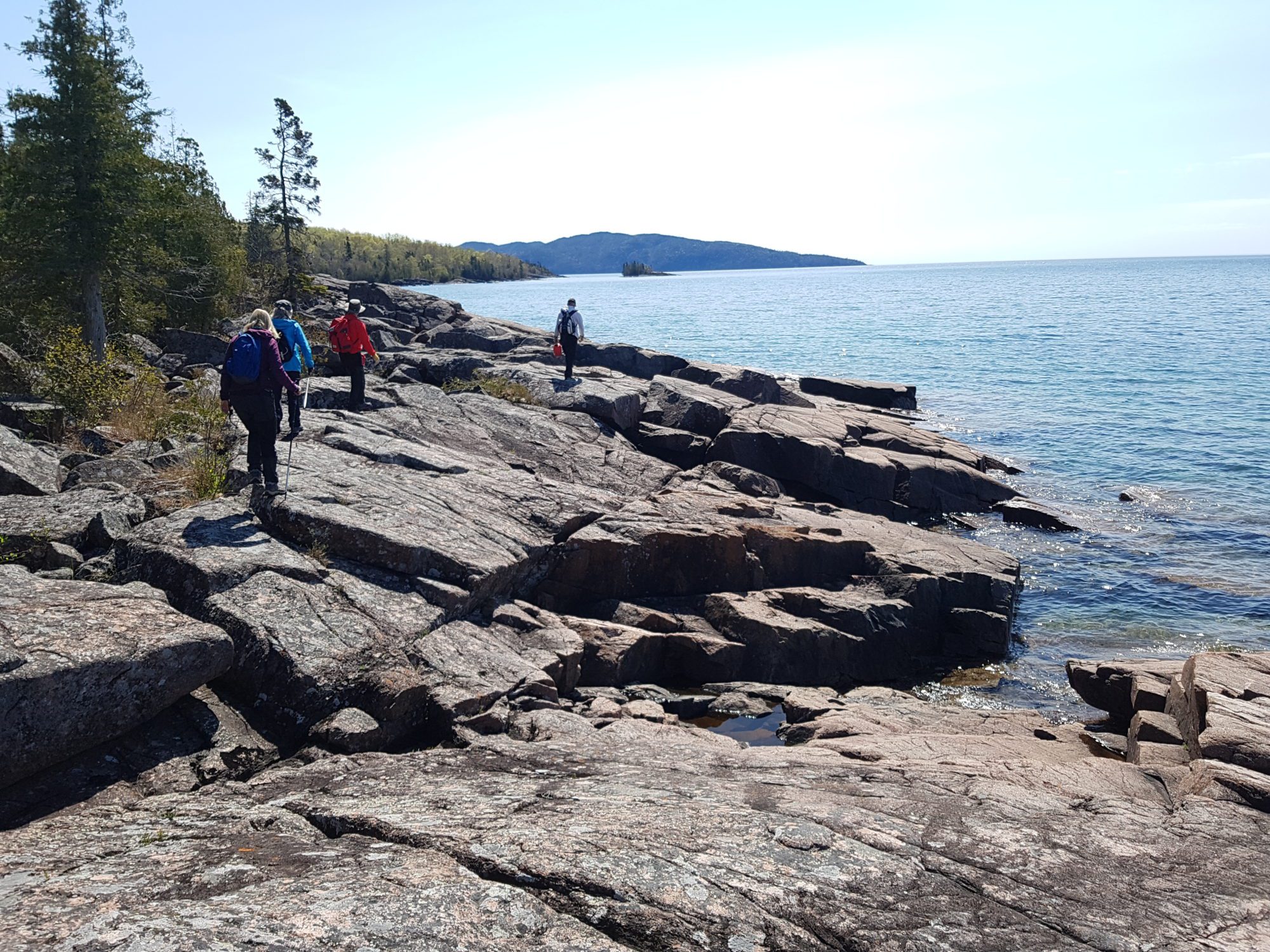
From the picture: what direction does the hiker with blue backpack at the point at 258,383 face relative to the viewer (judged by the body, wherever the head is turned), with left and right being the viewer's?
facing away from the viewer and to the right of the viewer

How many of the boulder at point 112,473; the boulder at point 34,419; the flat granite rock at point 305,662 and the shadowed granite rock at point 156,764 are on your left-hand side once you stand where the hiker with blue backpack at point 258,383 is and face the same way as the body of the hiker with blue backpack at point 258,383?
2

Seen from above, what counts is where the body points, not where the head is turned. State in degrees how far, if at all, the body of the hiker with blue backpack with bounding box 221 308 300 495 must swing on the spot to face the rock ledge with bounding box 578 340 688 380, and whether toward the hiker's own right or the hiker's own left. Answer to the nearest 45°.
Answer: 0° — they already face it

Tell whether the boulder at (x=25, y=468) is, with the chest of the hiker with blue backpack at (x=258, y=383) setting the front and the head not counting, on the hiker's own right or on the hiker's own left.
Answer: on the hiker's own left

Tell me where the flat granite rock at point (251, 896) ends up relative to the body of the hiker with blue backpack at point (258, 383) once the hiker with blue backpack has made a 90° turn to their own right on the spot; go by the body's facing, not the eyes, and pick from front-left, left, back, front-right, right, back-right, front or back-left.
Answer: front-right

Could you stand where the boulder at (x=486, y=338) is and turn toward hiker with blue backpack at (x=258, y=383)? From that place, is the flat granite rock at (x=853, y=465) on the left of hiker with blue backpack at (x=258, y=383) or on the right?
left

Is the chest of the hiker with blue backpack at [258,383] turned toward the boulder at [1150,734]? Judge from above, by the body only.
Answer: no

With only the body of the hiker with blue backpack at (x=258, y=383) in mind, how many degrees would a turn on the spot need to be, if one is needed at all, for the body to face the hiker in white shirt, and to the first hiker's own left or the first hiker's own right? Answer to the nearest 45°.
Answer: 0° — they already face them

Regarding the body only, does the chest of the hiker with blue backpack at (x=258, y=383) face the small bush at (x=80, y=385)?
no

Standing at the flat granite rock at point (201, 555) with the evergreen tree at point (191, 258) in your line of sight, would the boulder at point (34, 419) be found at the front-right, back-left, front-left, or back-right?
front-left
